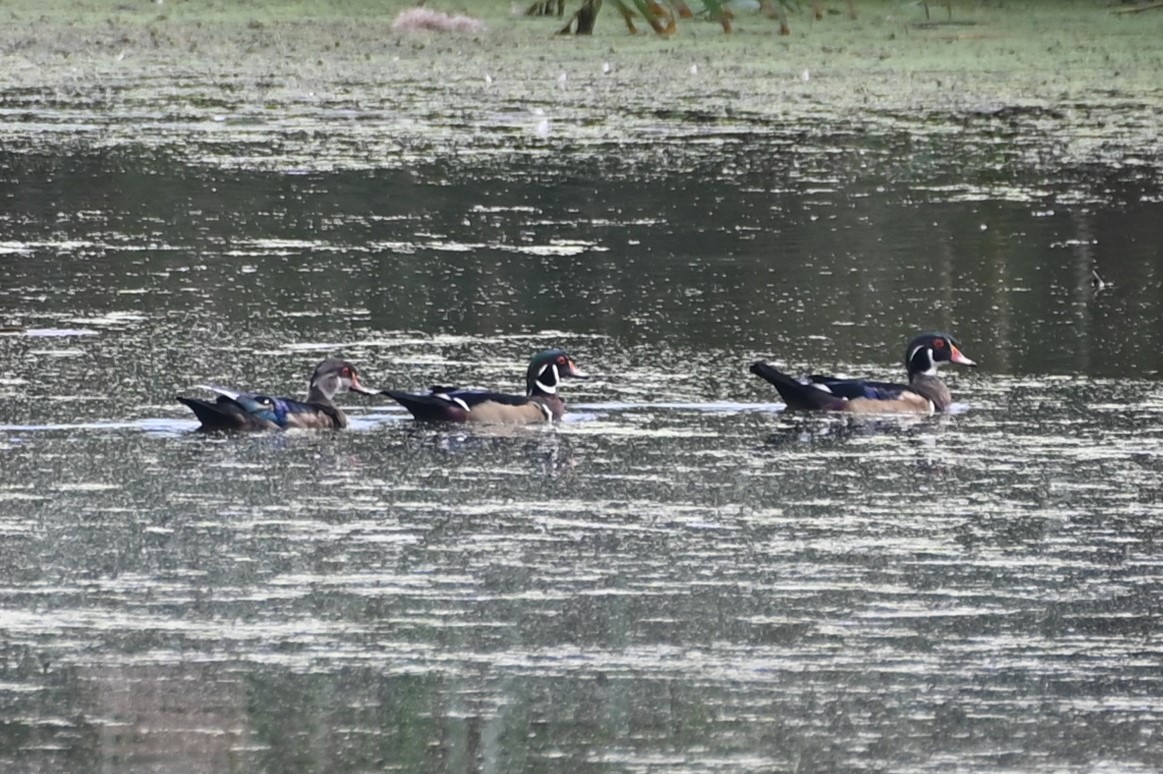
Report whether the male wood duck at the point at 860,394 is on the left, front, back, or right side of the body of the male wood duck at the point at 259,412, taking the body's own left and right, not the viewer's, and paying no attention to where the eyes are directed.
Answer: front

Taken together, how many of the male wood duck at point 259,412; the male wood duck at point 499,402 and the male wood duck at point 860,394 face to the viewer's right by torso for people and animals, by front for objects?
3

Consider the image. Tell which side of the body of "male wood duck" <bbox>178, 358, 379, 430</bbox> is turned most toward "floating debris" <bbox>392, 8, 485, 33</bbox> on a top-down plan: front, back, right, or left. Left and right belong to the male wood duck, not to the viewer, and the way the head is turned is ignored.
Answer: left

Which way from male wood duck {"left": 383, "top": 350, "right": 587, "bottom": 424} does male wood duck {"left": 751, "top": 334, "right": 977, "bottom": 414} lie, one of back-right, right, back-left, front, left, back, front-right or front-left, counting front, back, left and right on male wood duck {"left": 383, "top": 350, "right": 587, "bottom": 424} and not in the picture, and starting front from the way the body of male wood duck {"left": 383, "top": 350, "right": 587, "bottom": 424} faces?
front

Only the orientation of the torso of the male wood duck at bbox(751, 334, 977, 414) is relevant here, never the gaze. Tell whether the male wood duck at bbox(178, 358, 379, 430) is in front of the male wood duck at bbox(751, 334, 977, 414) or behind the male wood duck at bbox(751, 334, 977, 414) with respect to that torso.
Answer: behind

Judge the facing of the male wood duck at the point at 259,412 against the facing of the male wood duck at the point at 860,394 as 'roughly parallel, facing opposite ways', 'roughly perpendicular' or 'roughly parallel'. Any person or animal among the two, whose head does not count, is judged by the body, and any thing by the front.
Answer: roughly parallel

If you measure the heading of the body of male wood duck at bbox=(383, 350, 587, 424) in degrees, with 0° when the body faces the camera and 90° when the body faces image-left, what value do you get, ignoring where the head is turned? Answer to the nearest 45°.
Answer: approximately 270°

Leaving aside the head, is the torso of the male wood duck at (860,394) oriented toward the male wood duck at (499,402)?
no

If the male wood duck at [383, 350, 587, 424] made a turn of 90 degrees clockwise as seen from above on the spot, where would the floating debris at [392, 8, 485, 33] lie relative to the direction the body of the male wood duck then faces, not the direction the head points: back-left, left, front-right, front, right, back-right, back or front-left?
back

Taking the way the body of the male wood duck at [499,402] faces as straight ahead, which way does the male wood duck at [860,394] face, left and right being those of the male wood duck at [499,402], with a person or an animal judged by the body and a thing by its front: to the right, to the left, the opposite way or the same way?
the same way

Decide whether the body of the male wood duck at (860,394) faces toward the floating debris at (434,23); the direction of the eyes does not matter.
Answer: no

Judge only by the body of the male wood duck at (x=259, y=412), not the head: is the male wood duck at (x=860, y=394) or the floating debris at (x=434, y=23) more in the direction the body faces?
the male wood duck

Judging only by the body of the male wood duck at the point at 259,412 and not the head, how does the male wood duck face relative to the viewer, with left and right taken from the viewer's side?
facing to the right of the viewer

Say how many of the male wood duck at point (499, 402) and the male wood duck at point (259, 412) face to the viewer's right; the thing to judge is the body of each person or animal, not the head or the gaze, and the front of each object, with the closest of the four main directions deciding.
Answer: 2

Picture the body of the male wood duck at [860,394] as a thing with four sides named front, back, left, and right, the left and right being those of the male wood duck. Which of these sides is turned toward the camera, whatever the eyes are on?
right
